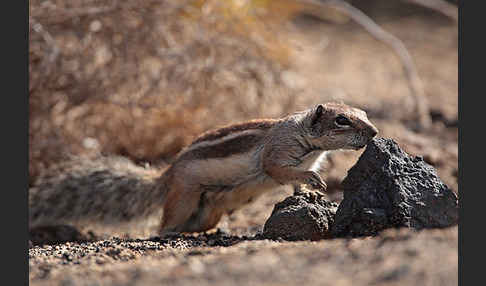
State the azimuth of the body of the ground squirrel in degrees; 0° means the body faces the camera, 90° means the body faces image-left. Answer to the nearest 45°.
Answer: approximately 270°

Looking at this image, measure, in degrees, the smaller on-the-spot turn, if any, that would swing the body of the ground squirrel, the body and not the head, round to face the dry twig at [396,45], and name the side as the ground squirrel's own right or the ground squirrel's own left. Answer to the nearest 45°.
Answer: approximately 45° to the ground squirrel's own left

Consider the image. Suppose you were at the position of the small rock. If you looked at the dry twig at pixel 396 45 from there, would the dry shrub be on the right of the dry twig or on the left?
left

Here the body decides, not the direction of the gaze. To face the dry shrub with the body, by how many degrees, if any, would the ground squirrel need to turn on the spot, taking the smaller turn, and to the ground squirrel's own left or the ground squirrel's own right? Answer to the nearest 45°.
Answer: approximately 90° to the ground squirrel's own left

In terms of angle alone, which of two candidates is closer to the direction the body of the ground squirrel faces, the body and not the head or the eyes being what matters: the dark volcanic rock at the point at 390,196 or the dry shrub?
the dark volcanic rock

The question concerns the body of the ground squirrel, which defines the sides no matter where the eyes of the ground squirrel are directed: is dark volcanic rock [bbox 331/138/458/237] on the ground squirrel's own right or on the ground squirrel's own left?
on the ground squirrel's own right
